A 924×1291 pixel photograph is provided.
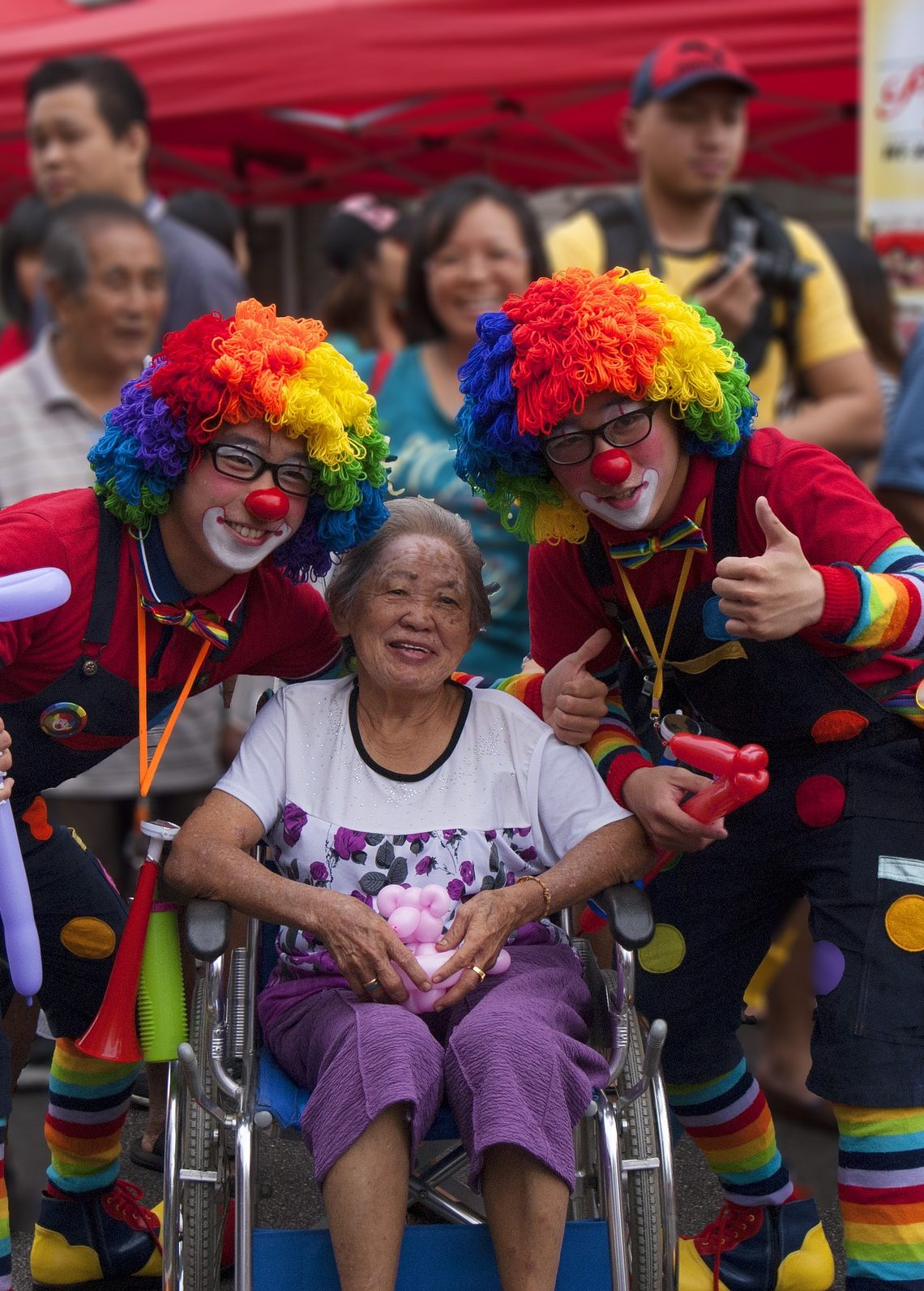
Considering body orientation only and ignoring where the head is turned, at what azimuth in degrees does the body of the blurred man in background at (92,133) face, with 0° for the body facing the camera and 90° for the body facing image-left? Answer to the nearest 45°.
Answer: approximately 45°

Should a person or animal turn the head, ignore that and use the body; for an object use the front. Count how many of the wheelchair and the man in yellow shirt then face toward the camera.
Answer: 2

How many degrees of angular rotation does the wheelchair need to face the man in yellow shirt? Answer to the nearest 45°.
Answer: approximately 135° to its left

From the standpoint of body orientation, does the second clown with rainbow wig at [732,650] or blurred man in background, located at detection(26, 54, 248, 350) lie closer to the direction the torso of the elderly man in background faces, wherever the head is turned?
the second clown with rainbow wig

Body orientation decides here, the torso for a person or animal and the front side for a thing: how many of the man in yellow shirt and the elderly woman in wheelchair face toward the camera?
2

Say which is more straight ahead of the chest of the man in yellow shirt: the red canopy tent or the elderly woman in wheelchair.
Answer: the elderly woman in wheelchair

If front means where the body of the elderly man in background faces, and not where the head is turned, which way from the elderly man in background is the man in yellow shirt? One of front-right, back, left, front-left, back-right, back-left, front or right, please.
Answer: front-left
